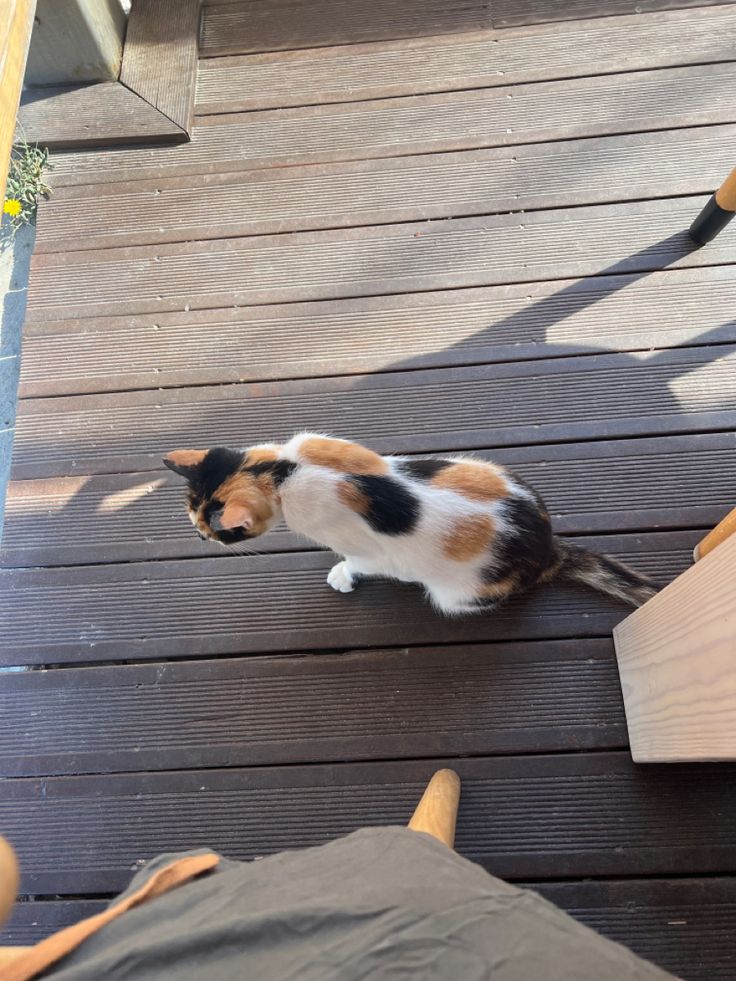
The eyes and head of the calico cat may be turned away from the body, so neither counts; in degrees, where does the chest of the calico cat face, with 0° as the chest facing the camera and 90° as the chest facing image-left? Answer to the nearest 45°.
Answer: approximately 90°
